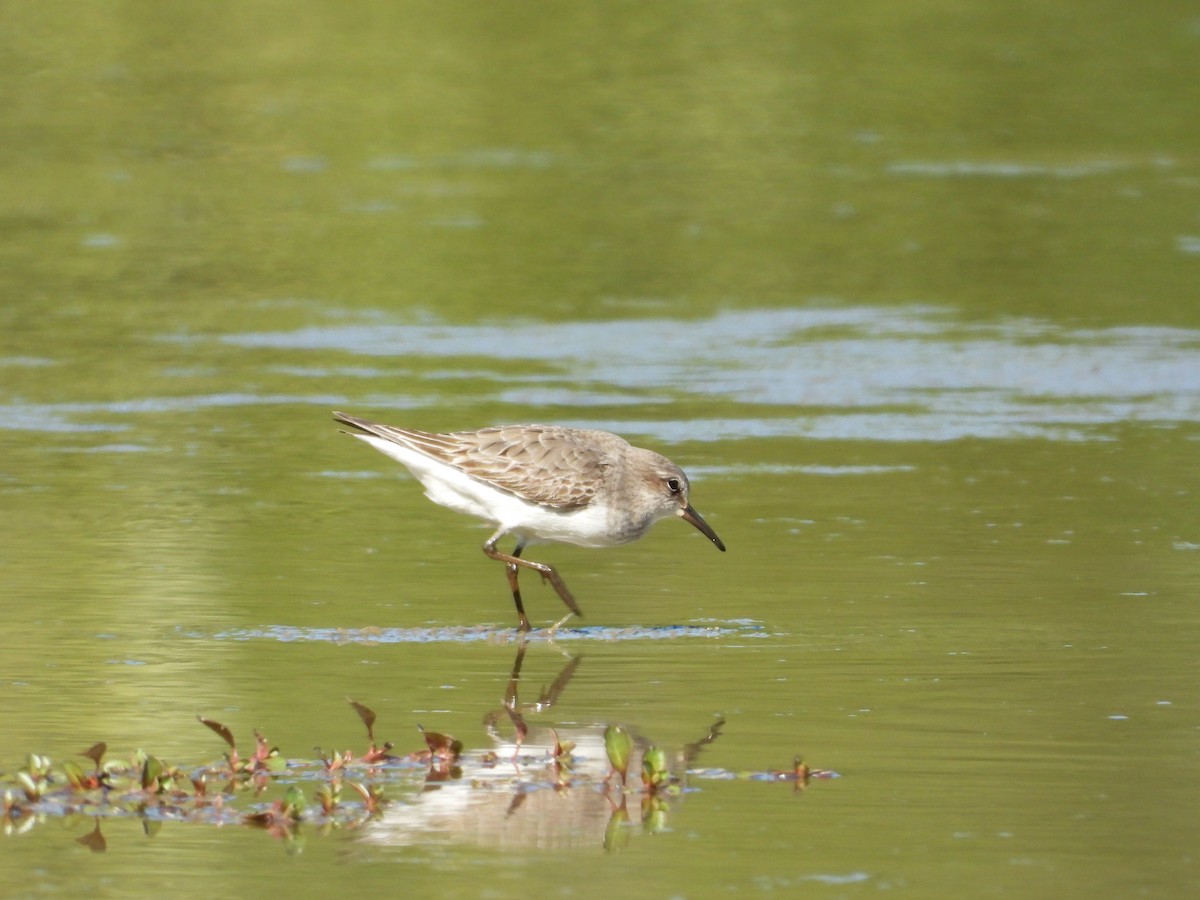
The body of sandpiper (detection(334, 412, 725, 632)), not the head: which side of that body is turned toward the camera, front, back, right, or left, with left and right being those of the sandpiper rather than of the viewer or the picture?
right
